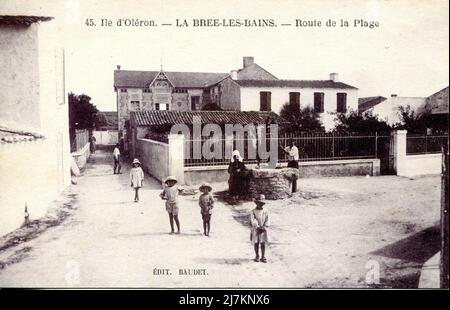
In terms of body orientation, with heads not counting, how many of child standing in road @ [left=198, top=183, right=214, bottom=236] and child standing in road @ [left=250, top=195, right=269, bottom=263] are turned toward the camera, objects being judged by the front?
2

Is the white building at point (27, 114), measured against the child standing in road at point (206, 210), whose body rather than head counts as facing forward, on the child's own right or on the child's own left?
on the child's own right

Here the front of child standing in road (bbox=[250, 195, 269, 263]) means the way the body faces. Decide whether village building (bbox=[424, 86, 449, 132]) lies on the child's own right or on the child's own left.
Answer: on the child's own left

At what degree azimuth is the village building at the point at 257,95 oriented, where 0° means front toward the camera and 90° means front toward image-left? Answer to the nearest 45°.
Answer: approximately 0°

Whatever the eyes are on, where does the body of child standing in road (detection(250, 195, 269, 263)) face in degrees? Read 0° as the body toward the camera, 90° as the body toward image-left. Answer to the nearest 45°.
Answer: approximately 0°
